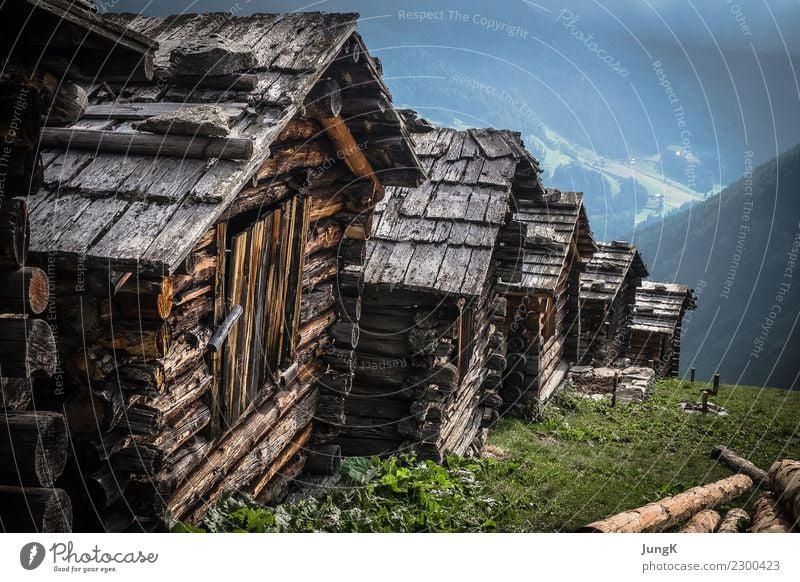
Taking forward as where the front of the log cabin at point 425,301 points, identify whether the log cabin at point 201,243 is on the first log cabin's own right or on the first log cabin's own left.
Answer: on the first log cabin's own right

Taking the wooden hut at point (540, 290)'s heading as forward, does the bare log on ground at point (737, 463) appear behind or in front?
in front

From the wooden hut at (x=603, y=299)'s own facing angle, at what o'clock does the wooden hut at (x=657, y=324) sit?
the wooden hut at (x=657, y=324) is roughly at 8 o'clock from the wooden hut at (x=603, y=299).

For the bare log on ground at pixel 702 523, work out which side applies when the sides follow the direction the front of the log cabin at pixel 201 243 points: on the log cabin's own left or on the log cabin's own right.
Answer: on the log cabin's own left

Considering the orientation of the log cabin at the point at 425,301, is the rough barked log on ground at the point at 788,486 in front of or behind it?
in front
